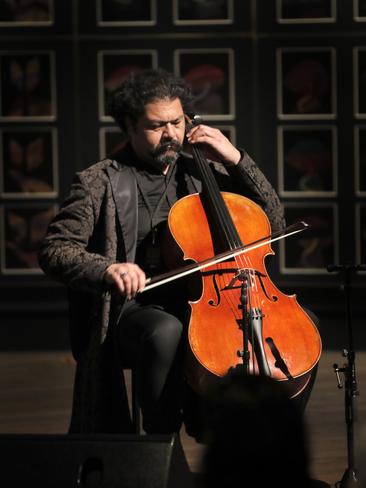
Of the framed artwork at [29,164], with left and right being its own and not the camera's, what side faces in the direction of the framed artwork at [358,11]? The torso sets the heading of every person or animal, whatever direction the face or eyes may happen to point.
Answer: left

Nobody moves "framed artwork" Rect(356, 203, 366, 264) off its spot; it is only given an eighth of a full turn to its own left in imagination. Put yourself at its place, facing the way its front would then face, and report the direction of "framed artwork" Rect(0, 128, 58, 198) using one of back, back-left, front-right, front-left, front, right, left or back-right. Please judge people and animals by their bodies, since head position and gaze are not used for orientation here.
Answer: back-right

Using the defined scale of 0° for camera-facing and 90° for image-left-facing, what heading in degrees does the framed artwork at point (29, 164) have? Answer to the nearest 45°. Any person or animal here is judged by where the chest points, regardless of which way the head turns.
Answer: approximately 0°

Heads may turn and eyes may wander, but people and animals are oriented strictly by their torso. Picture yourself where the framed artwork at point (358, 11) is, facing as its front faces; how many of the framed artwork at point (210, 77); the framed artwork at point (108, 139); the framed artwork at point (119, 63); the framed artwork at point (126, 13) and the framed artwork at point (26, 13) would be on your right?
5

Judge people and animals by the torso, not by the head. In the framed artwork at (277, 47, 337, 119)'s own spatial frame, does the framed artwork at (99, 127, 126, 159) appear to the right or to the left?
on its right

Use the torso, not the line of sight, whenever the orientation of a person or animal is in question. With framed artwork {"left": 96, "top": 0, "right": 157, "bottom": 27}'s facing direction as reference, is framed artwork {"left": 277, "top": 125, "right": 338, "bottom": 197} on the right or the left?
on its left

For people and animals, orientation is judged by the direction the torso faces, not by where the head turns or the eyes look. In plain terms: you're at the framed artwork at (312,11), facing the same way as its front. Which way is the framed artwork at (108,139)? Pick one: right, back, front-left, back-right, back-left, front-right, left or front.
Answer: right

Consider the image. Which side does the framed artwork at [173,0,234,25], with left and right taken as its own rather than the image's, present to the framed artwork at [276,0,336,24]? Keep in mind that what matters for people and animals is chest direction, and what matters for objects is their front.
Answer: left
